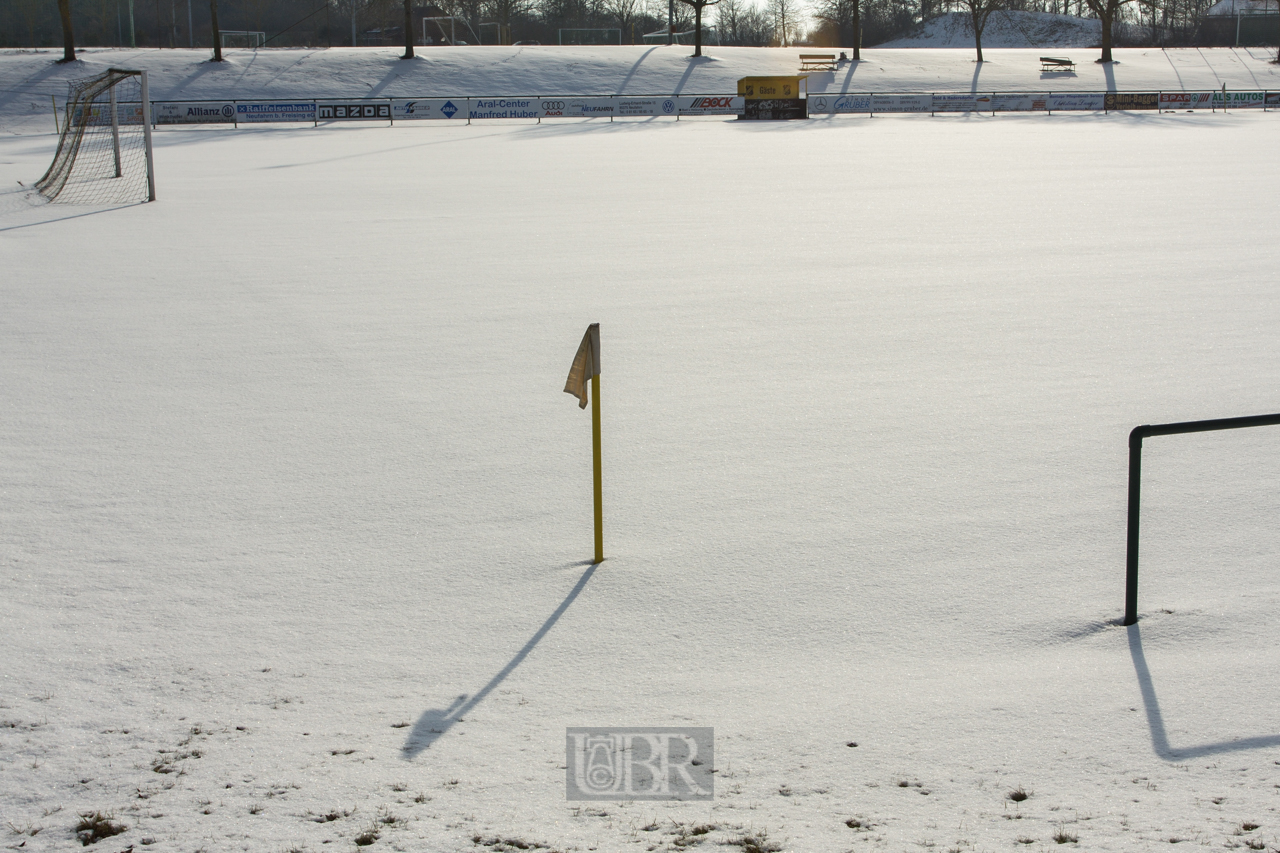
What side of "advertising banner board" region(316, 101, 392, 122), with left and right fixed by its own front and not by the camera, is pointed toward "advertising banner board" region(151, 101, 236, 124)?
right

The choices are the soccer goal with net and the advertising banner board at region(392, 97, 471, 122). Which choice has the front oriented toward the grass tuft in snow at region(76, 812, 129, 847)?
the advertising banner board

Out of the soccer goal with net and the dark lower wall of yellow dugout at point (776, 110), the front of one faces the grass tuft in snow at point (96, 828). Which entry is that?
the dark lower wall of yellow dugout

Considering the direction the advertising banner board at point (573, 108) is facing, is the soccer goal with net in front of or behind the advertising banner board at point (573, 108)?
in front

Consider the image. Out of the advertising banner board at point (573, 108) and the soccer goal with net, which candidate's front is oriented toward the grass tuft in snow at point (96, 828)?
the advertising banner board

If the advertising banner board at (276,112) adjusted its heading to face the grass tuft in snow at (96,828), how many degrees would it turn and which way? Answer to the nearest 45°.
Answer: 0° — it already faces it

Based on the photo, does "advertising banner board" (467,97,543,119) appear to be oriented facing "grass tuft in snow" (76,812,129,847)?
yes

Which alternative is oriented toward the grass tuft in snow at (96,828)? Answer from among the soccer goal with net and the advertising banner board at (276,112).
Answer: the advertising banner board

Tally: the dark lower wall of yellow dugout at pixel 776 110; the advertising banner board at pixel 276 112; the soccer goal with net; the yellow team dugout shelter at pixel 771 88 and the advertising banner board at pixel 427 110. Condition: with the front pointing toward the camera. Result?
4

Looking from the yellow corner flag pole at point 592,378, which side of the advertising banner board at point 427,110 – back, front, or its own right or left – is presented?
front

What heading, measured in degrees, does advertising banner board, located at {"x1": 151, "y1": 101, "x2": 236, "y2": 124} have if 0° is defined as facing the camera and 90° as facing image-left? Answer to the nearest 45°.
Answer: approximately 0°

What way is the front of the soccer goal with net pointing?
to the viewer's right

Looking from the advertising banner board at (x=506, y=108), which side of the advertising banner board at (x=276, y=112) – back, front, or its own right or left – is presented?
left

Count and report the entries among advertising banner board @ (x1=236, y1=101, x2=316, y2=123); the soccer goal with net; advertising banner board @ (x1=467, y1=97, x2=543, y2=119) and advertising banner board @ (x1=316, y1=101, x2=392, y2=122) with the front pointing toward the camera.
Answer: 3
